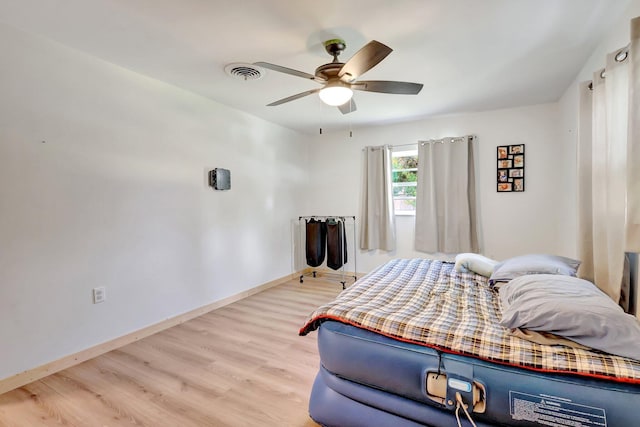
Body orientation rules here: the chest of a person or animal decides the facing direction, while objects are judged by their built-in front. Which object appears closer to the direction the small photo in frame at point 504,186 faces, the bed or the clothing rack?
the bed

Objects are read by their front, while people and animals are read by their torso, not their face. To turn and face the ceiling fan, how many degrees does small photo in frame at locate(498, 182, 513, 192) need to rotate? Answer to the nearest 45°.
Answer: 0° — it already faces it

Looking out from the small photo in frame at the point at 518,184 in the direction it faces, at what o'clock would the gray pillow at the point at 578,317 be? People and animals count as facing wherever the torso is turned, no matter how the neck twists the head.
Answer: The gray pillow is roughly at 12 o'clock from the small photo in frame.

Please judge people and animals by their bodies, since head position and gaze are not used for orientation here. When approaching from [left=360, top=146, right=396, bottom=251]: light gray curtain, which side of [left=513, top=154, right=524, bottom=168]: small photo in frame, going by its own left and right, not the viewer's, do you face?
right

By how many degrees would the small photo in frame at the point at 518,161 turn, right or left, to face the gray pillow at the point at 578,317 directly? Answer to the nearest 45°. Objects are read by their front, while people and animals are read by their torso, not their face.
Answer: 0° — it already faces it

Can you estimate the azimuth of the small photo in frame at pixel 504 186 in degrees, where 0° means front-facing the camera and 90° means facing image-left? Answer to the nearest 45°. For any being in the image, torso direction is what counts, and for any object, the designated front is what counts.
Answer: approximately 0°

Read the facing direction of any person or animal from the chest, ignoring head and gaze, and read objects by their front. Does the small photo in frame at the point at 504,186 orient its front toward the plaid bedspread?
yes

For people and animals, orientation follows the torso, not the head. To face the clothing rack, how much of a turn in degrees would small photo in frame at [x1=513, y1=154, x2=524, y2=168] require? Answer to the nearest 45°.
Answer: approximately 90° to its right
